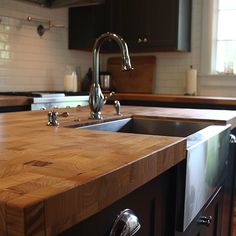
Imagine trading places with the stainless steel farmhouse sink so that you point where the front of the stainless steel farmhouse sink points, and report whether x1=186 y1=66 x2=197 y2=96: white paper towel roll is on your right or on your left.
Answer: on your left

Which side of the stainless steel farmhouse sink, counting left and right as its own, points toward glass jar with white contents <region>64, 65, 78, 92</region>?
back

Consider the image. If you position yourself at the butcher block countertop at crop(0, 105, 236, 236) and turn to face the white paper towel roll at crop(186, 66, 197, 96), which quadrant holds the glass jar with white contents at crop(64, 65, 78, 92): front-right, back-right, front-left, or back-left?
front-left

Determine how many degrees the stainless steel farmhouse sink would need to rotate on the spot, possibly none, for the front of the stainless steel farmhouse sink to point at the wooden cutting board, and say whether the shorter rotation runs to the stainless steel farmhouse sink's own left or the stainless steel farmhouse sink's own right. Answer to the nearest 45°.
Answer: approximately 135° to the stainless steel farmhouse sink's own left

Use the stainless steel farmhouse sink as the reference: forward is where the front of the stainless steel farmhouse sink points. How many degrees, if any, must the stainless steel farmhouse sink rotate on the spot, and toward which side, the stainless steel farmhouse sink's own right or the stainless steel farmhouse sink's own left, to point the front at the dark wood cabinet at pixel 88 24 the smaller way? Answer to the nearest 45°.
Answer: approximately 135° to the stainless steel farmhouse sink's own left

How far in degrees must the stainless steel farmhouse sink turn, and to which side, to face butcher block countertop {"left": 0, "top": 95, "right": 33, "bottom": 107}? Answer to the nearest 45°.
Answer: approximately 180°

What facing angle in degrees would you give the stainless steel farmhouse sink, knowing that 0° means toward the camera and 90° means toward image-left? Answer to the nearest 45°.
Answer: approximately 315°

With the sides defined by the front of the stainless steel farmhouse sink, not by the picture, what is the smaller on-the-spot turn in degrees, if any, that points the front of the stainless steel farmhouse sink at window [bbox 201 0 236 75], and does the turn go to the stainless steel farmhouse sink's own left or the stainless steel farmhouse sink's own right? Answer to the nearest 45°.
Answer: approximately 135° to the stainless steel farmhouse sink's own left

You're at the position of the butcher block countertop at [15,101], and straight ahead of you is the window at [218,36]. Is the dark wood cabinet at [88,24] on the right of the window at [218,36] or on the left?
left
